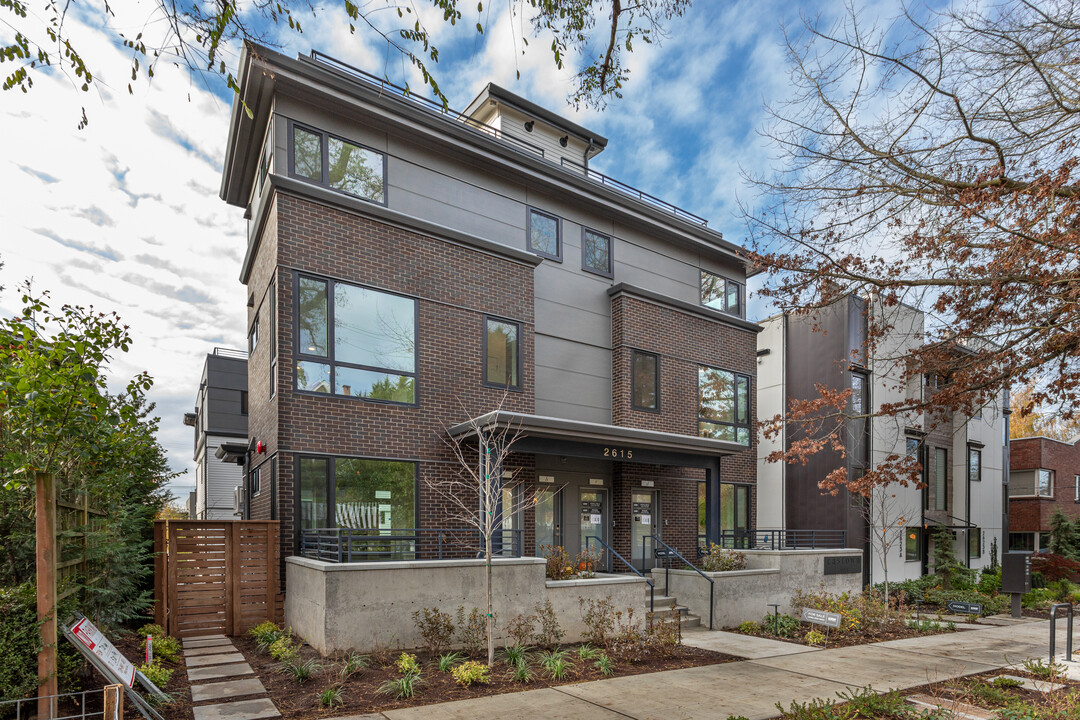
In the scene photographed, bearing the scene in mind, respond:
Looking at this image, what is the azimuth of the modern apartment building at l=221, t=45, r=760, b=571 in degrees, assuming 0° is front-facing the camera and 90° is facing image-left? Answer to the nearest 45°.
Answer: approximately 315°

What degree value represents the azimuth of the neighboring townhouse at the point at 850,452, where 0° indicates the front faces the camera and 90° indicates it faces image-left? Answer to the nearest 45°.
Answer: approximately 315°

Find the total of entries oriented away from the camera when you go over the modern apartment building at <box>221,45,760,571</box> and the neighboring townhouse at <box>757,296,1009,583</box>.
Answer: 0

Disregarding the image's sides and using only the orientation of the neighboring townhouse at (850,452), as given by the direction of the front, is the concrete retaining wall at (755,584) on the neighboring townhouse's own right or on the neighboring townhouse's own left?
on the neighboring townhouse's own right

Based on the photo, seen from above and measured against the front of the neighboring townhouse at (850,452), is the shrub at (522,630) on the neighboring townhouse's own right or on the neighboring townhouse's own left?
on the neighboring townhouse's own right

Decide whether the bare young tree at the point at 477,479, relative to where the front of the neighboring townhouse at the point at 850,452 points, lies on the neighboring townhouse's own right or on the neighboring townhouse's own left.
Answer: on the neighboring townhouse's own right

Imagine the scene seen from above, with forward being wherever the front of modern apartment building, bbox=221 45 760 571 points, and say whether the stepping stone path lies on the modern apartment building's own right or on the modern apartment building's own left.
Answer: on the modern apartment building's own right

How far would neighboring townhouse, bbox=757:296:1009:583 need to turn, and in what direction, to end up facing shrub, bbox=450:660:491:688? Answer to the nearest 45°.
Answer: approximately 45° to its right

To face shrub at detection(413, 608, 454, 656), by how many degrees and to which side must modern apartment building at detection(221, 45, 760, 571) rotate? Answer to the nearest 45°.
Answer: approximately 45° to its right

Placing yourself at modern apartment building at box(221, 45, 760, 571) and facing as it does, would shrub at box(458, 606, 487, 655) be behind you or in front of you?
in front
